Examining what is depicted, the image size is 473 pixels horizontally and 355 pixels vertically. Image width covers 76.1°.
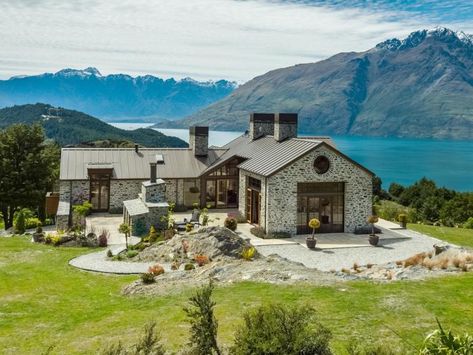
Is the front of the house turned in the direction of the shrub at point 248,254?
yes

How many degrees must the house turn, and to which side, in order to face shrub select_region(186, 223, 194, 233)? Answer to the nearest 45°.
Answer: approximately 45° to its right

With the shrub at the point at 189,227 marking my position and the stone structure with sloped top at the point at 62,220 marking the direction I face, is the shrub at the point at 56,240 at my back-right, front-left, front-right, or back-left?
front-left

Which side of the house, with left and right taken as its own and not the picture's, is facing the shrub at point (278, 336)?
front

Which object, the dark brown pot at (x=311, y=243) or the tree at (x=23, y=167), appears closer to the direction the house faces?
the dark brown pot

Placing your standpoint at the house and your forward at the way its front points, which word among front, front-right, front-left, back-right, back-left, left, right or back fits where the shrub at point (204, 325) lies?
front

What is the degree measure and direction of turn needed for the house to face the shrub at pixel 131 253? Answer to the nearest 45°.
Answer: approximately 45° to its right

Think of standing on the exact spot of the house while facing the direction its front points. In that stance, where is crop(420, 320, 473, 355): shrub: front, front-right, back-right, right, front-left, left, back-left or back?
front

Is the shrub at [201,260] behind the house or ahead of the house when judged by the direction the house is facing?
ahead

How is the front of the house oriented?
toward the camera

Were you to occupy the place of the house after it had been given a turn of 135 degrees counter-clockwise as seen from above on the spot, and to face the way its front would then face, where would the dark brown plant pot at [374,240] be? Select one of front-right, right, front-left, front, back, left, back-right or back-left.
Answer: right

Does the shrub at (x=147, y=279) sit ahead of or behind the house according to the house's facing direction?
ahead

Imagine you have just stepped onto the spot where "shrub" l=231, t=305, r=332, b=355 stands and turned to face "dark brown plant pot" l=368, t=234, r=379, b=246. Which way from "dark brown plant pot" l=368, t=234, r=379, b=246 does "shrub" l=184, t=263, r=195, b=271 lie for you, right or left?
left

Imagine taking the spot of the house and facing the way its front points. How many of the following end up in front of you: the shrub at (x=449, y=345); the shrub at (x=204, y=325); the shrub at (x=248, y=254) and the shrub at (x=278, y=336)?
4

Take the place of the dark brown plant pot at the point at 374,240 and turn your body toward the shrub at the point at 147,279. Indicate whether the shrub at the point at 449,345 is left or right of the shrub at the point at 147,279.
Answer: left

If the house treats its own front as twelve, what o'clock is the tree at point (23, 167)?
The tree is roughly at 3 o'clock from the house.

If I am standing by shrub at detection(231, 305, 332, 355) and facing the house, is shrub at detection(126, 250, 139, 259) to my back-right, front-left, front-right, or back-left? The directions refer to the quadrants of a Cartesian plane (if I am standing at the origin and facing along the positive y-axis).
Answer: front-left
